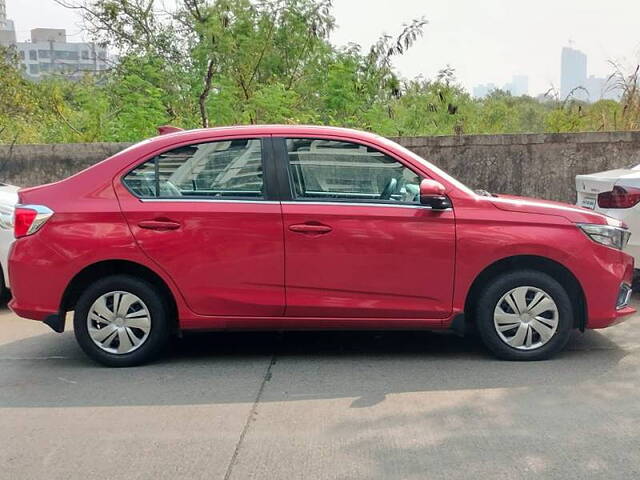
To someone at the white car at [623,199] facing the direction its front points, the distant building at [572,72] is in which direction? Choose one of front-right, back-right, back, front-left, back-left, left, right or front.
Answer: front-left

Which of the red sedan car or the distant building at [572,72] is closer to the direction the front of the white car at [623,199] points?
the distant building

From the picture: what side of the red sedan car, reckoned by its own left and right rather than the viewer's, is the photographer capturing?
right

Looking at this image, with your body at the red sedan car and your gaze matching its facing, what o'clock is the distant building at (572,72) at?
The distant building is roughly at 10 o'clock from the red sedan car.

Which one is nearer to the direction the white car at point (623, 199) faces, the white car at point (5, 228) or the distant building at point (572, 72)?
the distant building

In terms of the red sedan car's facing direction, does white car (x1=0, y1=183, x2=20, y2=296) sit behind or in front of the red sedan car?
behind

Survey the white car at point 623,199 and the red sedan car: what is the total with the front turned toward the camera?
0
